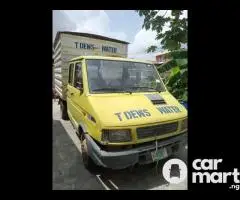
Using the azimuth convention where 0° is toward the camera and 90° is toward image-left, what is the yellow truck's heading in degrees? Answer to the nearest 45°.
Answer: approximately 315°
